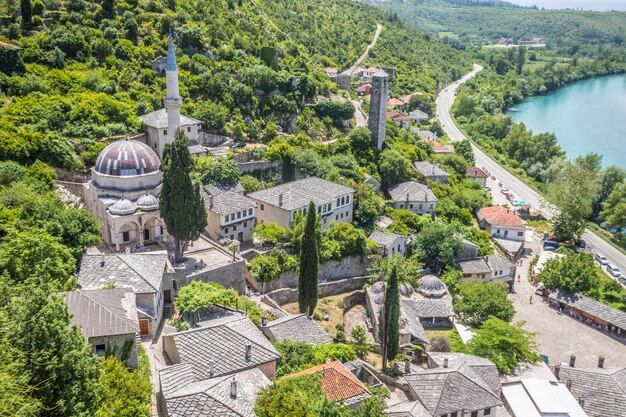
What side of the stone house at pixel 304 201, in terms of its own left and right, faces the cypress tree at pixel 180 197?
right

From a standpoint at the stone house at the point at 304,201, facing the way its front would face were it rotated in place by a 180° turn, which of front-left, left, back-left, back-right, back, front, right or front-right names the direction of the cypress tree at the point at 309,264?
back-left

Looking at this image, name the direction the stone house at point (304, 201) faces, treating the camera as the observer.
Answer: facing the viewer and to the right of the viewer

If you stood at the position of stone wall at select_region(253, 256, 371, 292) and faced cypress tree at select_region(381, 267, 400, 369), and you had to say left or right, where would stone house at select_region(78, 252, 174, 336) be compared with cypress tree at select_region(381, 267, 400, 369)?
right

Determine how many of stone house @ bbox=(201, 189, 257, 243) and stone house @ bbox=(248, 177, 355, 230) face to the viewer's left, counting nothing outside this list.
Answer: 0

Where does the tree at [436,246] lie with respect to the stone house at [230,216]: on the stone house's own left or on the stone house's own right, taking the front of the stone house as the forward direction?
on the stone house's own left
